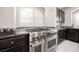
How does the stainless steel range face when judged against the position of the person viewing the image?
facing the viewer and to the right of the viewer
